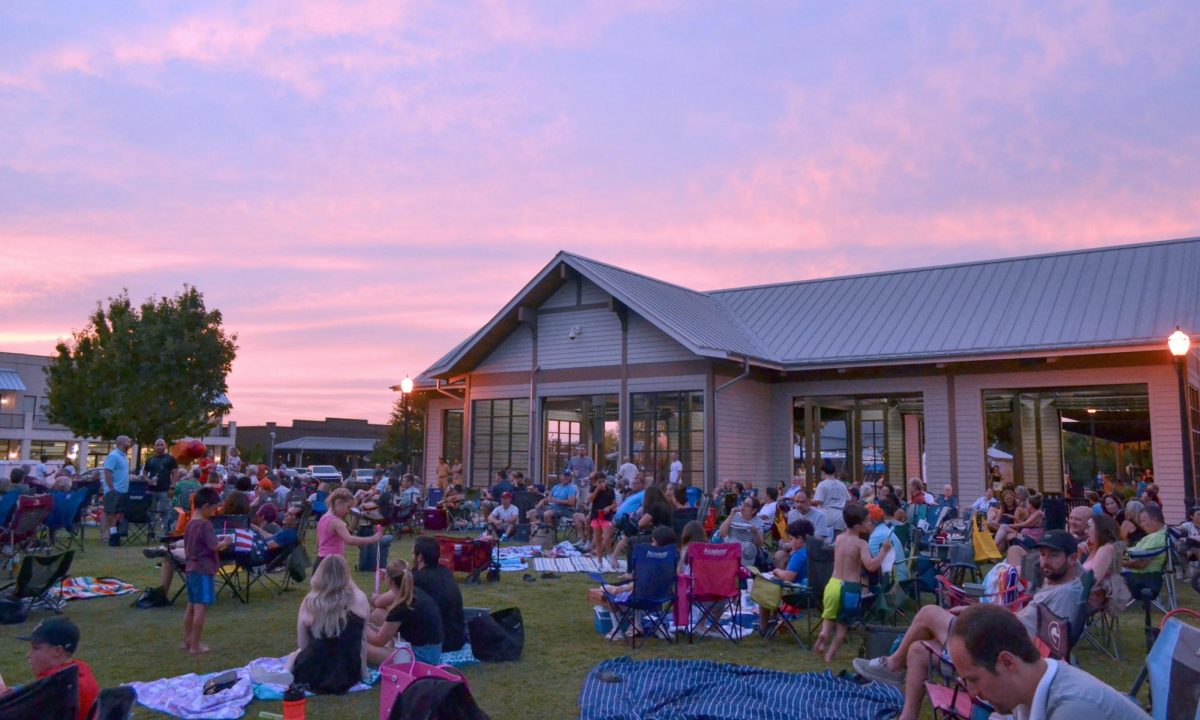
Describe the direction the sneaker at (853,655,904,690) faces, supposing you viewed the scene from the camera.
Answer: facing to the left of the viewer

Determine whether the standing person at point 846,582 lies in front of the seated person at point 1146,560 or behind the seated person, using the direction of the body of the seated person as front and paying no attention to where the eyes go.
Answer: in front

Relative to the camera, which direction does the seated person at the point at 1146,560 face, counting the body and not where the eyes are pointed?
to the viewer's left

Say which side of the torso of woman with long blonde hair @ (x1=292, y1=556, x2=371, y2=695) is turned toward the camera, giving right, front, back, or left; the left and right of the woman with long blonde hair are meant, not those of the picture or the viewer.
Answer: back

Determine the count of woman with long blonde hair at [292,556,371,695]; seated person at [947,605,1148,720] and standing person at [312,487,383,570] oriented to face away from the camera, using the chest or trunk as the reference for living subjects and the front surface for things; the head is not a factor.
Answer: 1

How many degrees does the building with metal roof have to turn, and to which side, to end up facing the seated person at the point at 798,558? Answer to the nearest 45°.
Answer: approximately 45° to its left

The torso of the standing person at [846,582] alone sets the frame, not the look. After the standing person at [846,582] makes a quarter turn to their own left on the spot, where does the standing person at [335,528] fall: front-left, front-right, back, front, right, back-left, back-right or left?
front-left

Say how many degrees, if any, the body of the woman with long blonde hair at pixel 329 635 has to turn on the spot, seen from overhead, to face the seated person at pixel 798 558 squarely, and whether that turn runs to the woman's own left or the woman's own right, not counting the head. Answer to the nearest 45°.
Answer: approximately 90° to the woman's own right

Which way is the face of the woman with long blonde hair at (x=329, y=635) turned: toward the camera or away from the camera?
away from the camera

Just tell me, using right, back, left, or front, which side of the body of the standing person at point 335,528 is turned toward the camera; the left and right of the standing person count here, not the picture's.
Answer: right

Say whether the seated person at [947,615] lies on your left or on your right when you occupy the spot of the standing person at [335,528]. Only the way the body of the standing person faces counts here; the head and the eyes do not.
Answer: on your right
